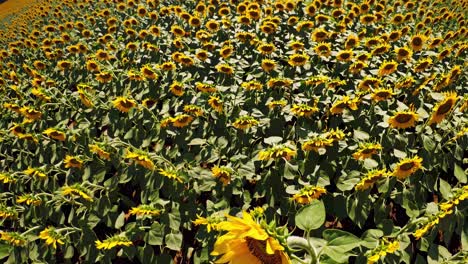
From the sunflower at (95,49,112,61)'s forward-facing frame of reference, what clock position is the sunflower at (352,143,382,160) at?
the sunflower at (352,143,382,160) is roughly at 11 o'clock from the sunflower at (95,49,112,61).

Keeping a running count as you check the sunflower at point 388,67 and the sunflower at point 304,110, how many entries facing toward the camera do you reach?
2

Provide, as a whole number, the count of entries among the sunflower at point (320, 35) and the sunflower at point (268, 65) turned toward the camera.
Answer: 2

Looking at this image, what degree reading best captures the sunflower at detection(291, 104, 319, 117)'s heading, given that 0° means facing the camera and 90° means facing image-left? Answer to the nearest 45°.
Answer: approximately 0°

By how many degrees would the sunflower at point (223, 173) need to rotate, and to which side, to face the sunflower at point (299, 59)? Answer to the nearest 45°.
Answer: approximately 180°

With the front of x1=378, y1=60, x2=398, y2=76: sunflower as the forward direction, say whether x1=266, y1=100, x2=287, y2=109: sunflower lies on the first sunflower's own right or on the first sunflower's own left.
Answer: on the first sunflower's own right

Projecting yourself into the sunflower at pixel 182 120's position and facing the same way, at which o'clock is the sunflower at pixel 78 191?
the sunflower at pixel 78 191 is roughly at 2 o'clock from the sunflower at pixel 182 120.

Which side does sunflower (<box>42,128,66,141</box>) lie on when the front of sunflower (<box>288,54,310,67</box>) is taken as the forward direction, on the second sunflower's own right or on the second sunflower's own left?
on the second sunflower's own right

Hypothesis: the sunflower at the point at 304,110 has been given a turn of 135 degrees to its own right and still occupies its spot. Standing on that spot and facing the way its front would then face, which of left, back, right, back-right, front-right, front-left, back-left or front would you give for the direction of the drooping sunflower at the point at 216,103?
front-left

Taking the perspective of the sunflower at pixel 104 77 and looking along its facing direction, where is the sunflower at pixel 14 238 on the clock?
the sunflower at pixel 14 238 is roughly at 1 o'clock from the sunflower at pixel 104 77.

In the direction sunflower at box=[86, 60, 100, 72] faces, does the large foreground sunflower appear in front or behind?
in front

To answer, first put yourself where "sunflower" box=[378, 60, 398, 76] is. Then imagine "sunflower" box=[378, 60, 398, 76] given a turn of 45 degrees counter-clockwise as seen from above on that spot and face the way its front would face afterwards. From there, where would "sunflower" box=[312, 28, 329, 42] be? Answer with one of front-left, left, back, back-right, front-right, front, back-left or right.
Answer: back
